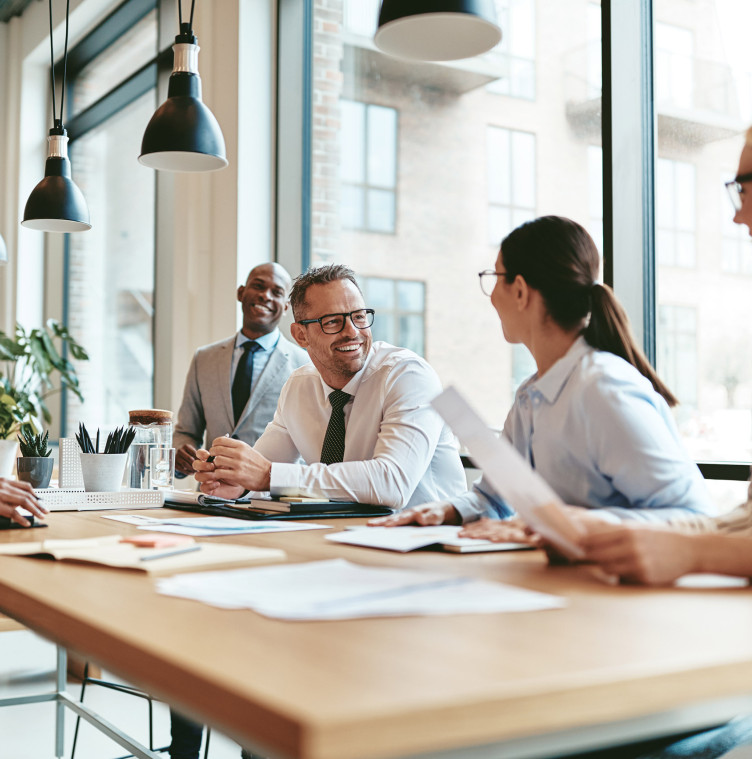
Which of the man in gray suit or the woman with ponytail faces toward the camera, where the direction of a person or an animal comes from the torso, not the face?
the man in gray suit

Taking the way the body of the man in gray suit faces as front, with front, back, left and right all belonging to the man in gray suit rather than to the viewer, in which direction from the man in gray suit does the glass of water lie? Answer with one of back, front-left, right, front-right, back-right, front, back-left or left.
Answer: front

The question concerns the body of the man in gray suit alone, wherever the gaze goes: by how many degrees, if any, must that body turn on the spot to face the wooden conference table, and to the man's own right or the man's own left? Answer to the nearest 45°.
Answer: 0° — they already face it

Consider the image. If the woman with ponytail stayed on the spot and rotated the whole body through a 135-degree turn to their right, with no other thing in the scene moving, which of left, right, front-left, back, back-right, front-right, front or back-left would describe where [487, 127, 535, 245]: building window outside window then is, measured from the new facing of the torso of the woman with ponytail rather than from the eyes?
front-left

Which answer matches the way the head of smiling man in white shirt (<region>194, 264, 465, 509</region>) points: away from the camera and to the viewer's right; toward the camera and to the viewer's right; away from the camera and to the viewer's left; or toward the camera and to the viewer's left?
toward the camera and to the viewer's right

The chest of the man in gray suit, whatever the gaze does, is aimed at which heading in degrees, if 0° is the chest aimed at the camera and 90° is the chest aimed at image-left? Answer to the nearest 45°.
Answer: approximately 0°

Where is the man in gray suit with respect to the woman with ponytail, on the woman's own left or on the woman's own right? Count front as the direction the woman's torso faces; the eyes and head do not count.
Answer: on the woman's own right

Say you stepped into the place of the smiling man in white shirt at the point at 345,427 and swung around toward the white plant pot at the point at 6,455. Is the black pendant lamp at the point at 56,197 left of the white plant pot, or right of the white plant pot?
right

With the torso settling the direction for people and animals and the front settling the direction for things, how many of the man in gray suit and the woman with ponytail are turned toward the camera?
1

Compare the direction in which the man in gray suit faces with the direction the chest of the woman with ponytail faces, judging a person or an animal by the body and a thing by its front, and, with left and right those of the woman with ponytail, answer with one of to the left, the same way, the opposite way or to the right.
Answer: to the left

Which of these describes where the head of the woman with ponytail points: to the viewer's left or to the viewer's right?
to the viewer's left

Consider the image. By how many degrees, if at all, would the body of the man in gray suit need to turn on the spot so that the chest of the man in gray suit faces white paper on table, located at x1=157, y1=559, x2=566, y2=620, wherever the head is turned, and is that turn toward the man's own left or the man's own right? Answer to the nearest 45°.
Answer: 0° — they already face it

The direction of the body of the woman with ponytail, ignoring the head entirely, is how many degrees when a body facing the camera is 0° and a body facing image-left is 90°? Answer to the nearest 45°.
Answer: approximately 90°

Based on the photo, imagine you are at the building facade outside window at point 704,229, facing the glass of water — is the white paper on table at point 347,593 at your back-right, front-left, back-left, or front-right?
front-left
